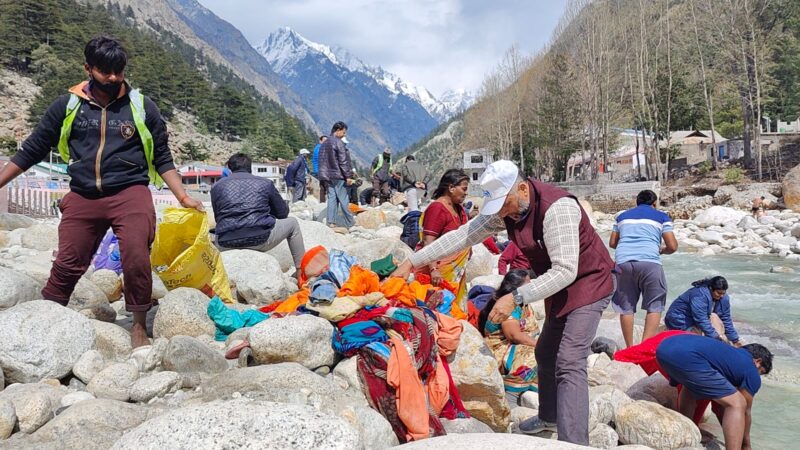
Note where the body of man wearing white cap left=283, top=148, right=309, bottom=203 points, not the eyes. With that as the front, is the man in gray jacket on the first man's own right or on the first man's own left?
on the first man's own right

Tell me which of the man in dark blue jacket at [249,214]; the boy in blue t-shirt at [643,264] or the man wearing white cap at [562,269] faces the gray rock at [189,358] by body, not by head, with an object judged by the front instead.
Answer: the man wearing white cap

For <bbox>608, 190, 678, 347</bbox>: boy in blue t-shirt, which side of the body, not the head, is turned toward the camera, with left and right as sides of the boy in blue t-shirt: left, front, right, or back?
back

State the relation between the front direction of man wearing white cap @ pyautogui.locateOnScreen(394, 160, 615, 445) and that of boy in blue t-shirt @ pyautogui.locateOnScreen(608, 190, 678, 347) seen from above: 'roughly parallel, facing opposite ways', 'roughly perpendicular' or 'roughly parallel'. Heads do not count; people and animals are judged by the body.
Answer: roughly perpendicular

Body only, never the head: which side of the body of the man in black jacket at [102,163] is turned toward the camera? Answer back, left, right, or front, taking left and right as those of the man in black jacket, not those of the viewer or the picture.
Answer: front

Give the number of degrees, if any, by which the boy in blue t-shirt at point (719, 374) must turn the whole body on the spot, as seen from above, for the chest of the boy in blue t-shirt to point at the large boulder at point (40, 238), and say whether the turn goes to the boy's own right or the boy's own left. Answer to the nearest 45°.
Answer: approximately 180°

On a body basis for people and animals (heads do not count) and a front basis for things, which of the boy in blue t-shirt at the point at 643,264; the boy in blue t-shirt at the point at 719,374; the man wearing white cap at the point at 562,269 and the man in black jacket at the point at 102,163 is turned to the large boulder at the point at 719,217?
the boy in blue t-shirt at the point at 643,264

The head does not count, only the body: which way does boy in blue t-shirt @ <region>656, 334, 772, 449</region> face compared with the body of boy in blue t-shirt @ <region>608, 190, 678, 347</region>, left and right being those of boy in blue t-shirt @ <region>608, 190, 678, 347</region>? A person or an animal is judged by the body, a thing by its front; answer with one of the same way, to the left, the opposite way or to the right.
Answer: to the right

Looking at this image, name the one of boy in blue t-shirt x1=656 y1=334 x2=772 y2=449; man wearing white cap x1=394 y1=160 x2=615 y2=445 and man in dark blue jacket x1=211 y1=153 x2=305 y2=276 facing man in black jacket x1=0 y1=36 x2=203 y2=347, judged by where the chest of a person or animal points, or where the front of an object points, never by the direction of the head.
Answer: the man wearing white cap

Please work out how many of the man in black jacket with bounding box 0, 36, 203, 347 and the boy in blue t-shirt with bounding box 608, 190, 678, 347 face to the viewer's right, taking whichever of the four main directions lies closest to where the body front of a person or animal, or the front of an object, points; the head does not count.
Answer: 0

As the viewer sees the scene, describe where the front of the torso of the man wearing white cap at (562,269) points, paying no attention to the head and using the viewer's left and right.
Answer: facing to the left of the viewer

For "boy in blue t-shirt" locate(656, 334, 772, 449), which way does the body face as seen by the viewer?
to the viewer's right

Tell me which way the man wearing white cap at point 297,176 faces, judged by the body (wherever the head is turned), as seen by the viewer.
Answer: to the viewer's right

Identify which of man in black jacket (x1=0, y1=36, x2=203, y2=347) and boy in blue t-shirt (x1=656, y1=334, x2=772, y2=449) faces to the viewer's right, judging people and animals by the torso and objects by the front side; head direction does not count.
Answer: the boy in blue t-shirt

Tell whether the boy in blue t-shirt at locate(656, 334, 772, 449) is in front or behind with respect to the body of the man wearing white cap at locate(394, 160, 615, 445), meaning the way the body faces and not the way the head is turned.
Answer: behind

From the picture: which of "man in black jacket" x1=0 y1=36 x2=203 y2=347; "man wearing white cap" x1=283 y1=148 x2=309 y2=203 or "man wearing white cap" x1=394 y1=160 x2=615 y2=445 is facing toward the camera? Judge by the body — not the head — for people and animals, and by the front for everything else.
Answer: the man in black jacket

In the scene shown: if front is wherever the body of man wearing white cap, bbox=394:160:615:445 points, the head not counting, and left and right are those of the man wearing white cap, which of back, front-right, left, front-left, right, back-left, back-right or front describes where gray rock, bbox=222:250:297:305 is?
front-right
